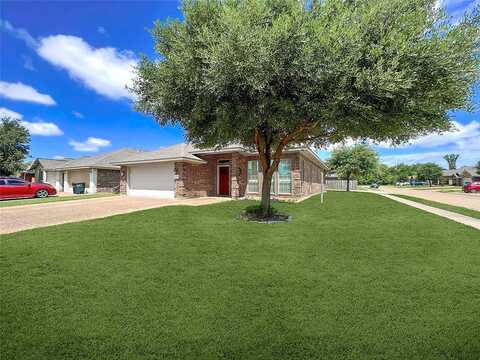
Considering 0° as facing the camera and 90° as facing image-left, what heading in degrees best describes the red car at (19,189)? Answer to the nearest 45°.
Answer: approximately 270°

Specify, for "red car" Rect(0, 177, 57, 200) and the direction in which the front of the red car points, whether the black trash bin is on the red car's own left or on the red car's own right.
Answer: on the red car's own left

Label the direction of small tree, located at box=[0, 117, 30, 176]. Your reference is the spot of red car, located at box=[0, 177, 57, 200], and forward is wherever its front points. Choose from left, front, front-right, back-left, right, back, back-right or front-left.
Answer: left

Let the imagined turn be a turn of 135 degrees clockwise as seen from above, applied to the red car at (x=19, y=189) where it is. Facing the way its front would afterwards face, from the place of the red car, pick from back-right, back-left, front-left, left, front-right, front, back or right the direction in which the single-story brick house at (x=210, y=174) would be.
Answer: left

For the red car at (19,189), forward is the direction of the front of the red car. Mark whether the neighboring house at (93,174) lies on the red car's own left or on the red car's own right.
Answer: on the red car's own left

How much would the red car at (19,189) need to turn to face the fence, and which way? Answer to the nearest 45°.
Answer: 0° — it already faces it

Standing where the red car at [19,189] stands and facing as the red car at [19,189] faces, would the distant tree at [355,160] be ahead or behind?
ahead

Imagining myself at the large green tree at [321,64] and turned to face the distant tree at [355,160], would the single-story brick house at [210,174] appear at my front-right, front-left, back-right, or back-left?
front-left

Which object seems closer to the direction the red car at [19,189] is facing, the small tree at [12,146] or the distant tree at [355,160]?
the distant tree

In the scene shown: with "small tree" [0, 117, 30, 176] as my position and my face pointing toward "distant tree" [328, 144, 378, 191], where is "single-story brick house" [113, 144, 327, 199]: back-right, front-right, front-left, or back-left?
front-right
